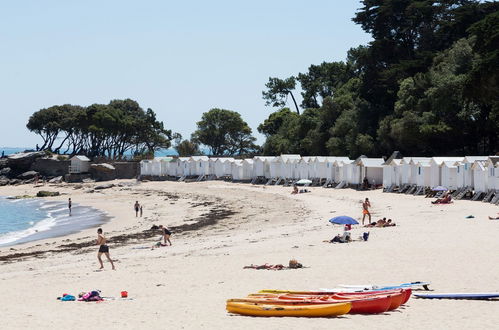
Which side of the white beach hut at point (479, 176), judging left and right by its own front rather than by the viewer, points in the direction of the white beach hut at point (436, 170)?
right

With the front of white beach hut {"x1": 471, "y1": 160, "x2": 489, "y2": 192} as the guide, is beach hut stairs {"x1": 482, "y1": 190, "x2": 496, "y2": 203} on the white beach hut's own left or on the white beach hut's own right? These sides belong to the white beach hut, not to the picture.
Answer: on the white beach hut's own left

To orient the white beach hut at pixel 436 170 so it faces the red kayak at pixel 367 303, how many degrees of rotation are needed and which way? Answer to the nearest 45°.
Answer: approximately 45° to its left

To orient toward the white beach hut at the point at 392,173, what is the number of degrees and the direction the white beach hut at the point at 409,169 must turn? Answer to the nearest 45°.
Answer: approximately 90° to its right
